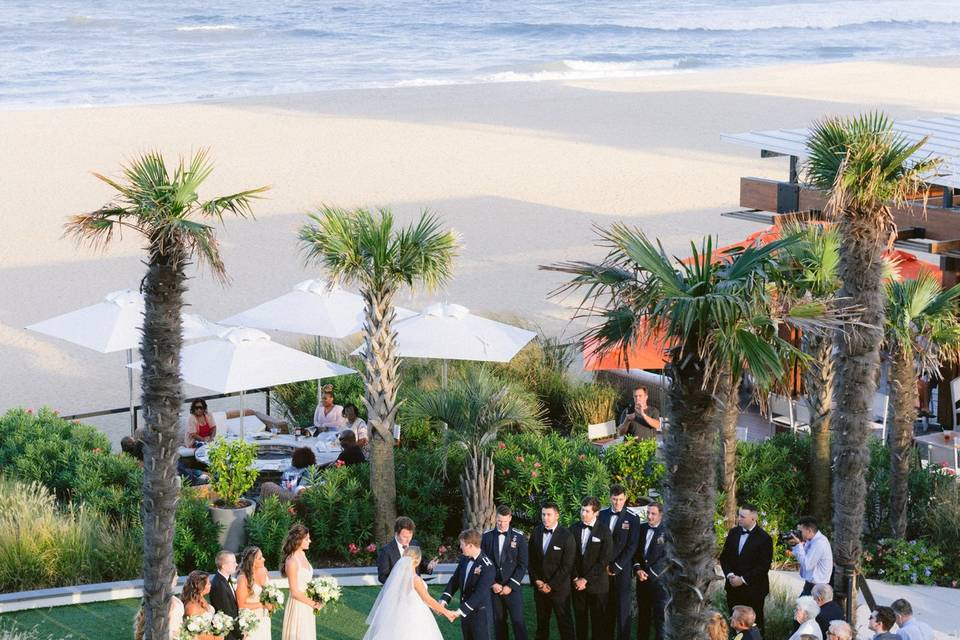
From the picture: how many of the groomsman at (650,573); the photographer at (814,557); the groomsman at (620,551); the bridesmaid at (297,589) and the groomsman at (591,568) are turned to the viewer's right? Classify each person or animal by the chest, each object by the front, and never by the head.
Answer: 1

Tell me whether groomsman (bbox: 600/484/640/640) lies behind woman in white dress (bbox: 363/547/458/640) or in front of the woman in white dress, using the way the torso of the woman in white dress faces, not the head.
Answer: in front

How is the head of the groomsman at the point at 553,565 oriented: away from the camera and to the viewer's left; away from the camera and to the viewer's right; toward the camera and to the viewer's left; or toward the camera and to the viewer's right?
toward the camera and to the viewer's left

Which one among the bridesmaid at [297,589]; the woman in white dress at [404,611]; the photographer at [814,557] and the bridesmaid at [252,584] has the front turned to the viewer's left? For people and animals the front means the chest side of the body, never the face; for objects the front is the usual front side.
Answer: the photographer

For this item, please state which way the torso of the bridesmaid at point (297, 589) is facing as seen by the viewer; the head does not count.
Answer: to the viewer's right

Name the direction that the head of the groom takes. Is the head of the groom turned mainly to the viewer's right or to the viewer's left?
to the viewer's left

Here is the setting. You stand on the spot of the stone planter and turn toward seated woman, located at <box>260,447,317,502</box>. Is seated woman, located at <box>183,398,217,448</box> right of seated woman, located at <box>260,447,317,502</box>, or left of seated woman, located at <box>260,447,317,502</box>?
left

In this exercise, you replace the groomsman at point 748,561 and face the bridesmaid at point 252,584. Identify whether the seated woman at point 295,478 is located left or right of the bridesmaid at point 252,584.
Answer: right

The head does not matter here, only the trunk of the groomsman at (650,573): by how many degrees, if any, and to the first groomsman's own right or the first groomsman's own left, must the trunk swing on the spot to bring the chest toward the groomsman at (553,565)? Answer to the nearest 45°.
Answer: approximately 45° to the first groomsman's own right

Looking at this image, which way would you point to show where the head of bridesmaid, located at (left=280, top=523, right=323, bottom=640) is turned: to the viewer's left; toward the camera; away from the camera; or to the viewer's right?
to the viewer's right

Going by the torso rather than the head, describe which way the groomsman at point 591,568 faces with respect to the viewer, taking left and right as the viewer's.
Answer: facing the viewer and to the left of the viewer

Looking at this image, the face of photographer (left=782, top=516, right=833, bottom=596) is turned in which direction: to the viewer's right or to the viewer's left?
to the viewer's left

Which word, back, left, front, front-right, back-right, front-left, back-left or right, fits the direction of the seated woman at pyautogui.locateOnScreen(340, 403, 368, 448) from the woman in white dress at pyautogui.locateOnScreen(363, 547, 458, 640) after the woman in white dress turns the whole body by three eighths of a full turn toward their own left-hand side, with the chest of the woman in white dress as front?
right

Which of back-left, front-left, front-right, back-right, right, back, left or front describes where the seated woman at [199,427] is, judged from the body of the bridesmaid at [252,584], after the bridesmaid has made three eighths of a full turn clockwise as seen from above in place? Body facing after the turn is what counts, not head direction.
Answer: right

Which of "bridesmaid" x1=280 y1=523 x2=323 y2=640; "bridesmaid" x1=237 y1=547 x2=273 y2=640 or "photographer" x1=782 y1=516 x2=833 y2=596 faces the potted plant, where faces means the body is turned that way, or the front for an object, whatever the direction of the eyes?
the photographer

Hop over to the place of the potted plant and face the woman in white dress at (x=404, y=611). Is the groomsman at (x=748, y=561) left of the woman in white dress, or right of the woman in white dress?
left

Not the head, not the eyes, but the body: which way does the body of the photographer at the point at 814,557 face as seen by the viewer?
to the viewer's left
